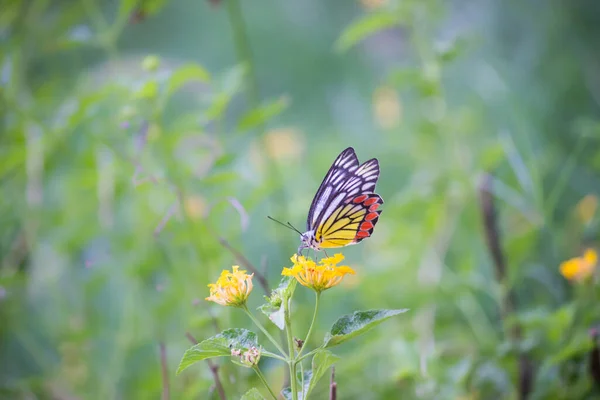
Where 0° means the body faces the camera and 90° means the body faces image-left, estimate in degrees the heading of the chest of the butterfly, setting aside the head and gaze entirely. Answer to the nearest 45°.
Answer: approximately 90°
